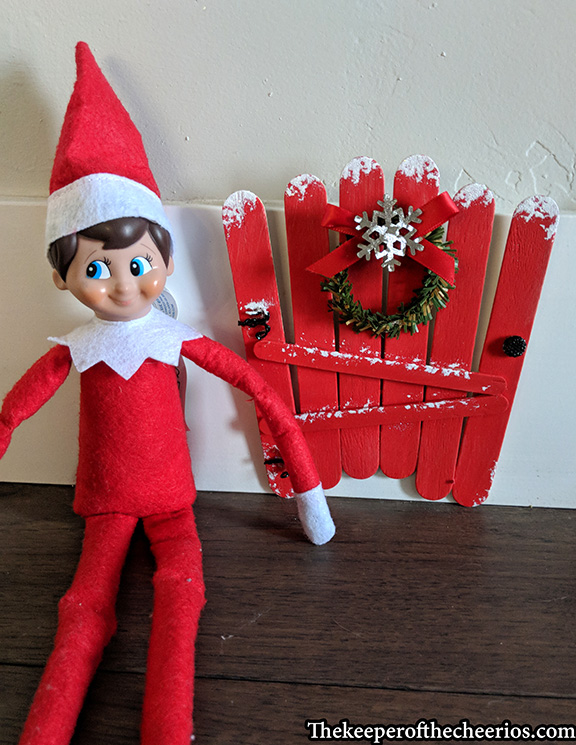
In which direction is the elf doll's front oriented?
toward the camera
